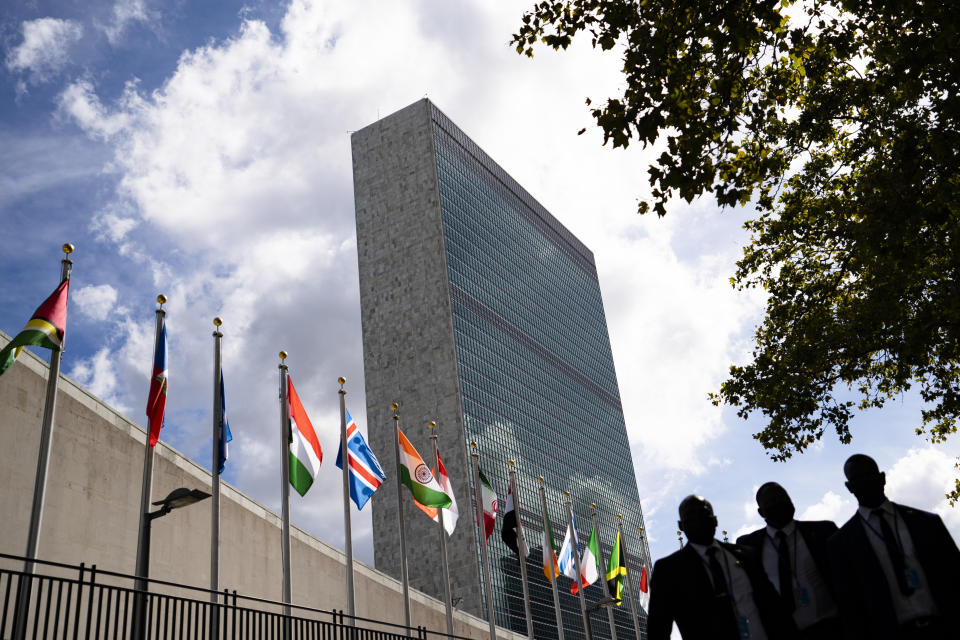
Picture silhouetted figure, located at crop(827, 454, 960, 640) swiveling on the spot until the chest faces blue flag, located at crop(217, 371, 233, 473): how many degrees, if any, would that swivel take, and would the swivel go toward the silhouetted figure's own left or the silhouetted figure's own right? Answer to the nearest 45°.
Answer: approximately 135° to the silhouetted figure's own right

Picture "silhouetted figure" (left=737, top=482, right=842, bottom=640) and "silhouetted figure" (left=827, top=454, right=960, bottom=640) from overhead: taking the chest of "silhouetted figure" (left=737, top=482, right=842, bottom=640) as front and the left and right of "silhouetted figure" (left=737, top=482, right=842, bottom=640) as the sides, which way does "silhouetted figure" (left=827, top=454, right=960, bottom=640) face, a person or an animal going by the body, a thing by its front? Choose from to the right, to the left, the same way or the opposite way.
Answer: the same way

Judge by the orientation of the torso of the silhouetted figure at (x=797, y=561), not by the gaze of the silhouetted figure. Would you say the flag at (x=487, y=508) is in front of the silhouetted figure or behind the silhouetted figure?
behind

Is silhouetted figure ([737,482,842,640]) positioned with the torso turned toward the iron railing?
no

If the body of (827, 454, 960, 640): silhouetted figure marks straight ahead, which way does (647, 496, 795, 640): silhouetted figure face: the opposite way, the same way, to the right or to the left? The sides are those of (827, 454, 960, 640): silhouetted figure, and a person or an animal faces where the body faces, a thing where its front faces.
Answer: the same way

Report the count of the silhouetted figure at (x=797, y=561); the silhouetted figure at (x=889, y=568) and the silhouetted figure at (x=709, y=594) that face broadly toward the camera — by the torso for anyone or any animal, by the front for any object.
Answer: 3

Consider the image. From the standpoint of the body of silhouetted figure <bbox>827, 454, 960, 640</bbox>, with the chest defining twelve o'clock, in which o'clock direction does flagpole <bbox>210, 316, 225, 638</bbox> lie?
The flagpole is roughly at 4 o'clock from the silhouetted figure.

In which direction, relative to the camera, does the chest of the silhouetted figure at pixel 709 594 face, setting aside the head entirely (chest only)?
toward the camera

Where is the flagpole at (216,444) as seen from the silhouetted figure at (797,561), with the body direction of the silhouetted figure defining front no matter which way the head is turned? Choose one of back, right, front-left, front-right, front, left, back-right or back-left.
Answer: back-right

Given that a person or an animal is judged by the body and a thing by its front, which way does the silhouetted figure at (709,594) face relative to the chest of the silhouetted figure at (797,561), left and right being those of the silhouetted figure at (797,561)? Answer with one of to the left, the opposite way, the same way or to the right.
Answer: the same way

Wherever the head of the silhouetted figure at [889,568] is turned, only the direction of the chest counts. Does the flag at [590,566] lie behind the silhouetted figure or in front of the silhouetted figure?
behind

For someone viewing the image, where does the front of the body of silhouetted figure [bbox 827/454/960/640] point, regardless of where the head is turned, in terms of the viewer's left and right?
facing the viewer

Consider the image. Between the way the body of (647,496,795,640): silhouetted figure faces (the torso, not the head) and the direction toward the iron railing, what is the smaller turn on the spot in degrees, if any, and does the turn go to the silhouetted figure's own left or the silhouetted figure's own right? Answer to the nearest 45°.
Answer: approximately 135° to the silhouetted figure's own right

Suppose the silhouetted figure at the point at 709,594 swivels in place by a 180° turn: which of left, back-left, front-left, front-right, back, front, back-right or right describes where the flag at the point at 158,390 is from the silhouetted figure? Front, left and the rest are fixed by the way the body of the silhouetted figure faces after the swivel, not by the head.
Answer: front-left
